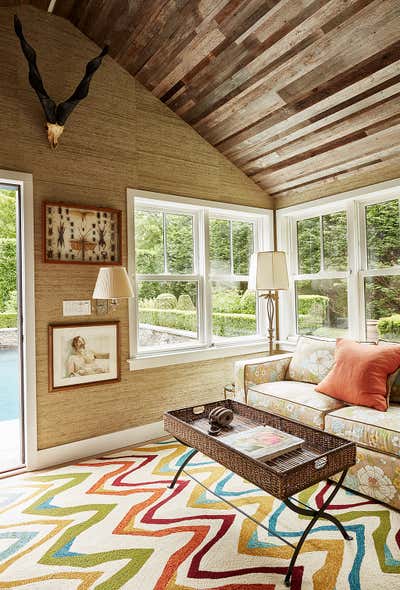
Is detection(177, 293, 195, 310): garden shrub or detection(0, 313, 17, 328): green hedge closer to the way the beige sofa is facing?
the green hedge

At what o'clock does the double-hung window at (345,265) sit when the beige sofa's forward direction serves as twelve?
The double-hung window is roughly at 5 o'clock from the beige sofa.

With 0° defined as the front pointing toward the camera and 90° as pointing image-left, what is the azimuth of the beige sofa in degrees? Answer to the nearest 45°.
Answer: approximately 45°

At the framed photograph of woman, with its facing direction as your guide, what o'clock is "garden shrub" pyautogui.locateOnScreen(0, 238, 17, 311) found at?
The garden shrub is roughly at 6 o'clock from the framed photograph of woman.

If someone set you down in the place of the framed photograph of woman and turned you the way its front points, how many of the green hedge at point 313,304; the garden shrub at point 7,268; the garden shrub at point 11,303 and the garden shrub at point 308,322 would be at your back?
2

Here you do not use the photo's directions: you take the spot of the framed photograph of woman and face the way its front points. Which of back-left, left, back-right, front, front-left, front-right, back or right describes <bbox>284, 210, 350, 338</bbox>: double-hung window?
front-left

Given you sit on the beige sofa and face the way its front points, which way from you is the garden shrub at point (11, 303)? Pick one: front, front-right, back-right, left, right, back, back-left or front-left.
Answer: front-right

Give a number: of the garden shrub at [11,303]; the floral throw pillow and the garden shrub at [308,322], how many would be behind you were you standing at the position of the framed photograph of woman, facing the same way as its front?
1

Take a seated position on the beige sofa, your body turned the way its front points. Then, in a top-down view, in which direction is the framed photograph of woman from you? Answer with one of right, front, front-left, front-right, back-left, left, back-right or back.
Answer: front-right

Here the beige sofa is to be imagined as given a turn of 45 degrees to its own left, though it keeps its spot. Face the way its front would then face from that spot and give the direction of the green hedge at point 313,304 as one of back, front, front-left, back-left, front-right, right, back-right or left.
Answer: back

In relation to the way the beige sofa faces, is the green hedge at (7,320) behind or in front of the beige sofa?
in front

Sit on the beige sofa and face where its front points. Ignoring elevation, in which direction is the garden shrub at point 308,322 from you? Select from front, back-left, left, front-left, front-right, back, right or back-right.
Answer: back-right

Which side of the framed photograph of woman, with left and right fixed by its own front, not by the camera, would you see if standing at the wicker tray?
front

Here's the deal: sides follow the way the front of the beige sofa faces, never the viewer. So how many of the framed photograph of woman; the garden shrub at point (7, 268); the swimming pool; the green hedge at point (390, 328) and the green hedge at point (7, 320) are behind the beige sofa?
1

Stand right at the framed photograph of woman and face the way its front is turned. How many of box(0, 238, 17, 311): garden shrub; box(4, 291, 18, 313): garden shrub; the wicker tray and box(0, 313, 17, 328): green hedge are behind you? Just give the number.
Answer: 3

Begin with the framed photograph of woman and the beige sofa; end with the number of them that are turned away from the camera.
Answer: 0

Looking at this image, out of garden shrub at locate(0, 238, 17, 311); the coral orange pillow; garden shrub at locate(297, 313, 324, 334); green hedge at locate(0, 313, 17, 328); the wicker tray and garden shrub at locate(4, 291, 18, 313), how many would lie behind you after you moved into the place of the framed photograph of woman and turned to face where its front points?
3
